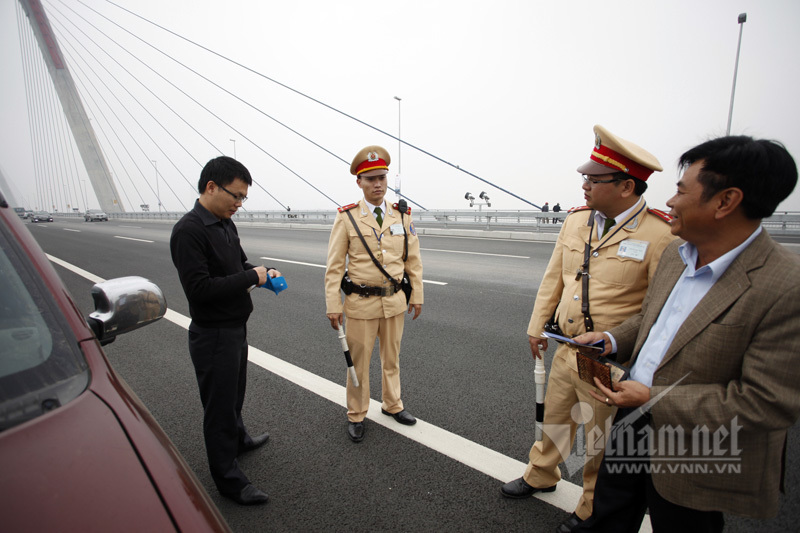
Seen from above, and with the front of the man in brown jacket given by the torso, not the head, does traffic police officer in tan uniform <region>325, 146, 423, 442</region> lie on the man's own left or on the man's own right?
on the man's own right

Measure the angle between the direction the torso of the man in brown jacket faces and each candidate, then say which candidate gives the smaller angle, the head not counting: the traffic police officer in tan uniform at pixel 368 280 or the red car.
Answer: the red car

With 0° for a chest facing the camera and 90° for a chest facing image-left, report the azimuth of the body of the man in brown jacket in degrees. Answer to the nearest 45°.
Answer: approximately 45°

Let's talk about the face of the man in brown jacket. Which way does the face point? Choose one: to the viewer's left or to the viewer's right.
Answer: to the viewer's left

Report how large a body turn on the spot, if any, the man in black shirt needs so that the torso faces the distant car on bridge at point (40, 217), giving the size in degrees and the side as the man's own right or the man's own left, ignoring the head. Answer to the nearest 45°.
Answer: approximately 90° to the man's own left

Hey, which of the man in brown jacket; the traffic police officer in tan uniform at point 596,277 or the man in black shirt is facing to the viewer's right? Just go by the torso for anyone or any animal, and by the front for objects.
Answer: the man in black shirt

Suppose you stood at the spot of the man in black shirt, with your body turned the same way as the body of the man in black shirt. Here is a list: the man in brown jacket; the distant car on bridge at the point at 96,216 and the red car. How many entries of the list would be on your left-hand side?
1

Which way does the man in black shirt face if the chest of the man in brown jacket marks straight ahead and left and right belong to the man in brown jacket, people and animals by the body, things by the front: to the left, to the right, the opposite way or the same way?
the opposite way

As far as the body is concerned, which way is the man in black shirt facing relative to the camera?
to the viewer's right

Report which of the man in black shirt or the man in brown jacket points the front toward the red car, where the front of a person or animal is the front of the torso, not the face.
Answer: the man in brown jacket

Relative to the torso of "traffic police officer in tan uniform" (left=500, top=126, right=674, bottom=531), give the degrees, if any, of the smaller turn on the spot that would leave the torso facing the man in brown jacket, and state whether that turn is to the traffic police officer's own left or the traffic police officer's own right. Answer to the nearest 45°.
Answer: approximately 90° to the traffic police officer's own left

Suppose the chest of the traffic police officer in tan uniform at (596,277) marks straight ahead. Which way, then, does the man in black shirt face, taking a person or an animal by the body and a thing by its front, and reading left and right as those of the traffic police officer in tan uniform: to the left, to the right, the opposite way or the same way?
the opposite way

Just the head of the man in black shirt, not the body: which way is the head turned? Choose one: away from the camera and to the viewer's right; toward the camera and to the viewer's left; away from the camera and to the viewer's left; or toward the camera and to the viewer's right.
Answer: toward the camera and to the viewer's right
